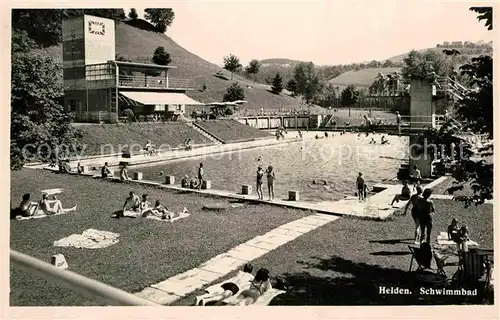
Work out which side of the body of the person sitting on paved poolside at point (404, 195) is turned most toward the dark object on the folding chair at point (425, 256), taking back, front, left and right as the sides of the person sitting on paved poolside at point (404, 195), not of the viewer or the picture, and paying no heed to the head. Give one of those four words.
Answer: left

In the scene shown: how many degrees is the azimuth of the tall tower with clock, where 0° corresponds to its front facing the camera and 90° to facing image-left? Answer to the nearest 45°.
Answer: approximately 315°

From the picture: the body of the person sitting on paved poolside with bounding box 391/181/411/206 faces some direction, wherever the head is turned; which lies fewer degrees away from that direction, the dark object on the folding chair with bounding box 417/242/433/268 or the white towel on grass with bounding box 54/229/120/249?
the white towel on grass

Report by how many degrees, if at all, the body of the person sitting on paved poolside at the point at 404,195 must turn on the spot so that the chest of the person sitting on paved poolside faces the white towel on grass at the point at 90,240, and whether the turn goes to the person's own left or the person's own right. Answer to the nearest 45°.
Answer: approximately 45° to the person's own left

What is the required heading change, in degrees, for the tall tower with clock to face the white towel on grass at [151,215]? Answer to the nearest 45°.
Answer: approximately 45° to its right

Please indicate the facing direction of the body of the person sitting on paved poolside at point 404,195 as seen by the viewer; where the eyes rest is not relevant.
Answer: to the viewer's left

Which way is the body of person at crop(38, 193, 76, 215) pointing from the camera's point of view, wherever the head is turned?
to the viewer's right
